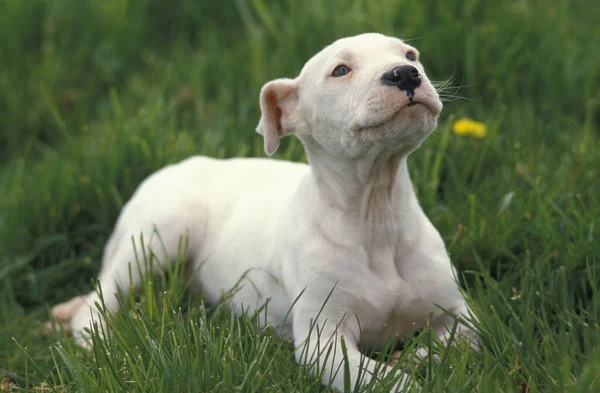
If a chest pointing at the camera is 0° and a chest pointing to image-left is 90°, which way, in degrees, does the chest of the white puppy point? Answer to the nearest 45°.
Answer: approximately 315°

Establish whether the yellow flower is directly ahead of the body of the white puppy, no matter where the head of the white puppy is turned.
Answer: no
